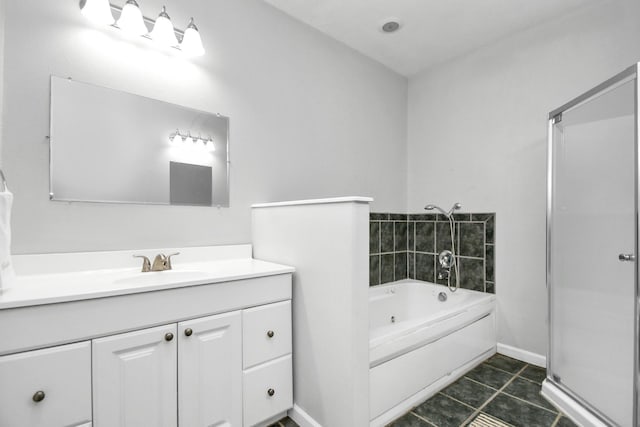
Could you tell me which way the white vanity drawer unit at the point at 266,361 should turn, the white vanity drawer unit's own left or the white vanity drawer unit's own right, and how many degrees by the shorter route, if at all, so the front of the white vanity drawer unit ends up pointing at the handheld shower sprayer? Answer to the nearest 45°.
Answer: approximately 90° to the white vanity drawer unit's own left

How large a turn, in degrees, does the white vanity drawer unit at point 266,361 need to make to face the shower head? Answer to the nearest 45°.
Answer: approximately 90° to its left

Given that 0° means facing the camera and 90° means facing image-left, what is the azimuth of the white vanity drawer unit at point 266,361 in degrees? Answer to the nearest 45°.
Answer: approximately 315°

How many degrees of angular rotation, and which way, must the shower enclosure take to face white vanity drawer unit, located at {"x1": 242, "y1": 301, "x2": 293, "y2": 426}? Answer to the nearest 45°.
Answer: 0° — it already faces it

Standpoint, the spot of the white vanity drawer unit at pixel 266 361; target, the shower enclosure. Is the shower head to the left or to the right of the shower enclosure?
left

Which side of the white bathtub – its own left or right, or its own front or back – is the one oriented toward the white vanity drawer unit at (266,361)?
right

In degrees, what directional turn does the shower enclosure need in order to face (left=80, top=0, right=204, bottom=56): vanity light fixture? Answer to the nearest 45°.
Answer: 0° — it already faces it

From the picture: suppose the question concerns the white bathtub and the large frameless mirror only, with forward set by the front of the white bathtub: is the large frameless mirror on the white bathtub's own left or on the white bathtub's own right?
on the white bathtub's own right
